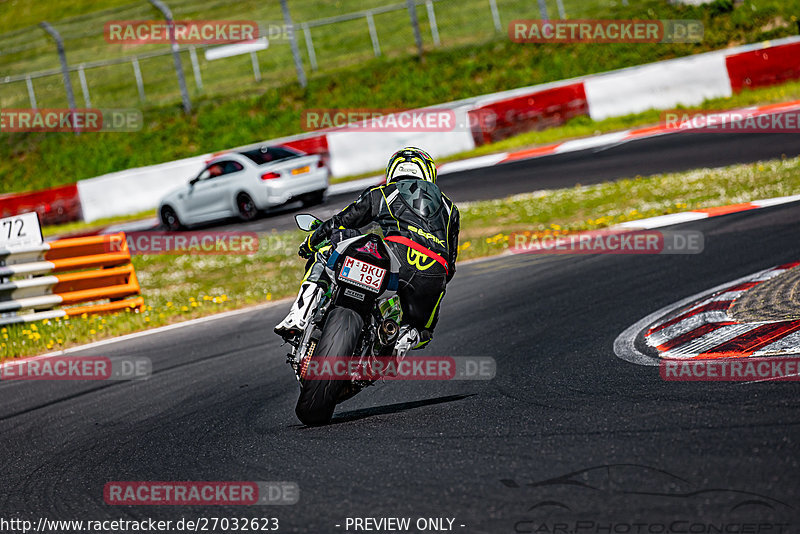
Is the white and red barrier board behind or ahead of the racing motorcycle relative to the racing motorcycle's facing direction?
ahead

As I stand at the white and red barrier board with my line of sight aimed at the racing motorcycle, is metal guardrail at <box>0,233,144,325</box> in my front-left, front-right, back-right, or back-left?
front-right

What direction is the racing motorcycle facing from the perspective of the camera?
away from the camera

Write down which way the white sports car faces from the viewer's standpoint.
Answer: facing away from the viewer and to the left of the viewer

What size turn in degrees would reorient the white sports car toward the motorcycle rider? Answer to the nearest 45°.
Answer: approximately 135° to its left

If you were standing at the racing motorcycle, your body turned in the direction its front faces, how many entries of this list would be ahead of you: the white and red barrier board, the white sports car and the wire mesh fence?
3

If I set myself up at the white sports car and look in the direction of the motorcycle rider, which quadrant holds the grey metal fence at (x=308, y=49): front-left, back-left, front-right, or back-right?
back-left

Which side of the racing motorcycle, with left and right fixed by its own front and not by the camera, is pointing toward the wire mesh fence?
front

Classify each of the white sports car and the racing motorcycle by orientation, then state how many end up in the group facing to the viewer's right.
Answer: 0

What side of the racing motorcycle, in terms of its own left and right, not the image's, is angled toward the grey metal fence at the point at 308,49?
front

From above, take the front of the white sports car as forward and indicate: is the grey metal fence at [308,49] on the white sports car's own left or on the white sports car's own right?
on the white sports car's own right

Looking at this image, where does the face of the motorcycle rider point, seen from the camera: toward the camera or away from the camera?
away from the camera

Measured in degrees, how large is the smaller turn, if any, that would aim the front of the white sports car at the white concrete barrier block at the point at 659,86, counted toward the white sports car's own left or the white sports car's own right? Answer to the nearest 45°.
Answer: approximately 135° to the white sports car's own right

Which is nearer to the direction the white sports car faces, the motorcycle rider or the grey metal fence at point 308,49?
the grey metal fence
